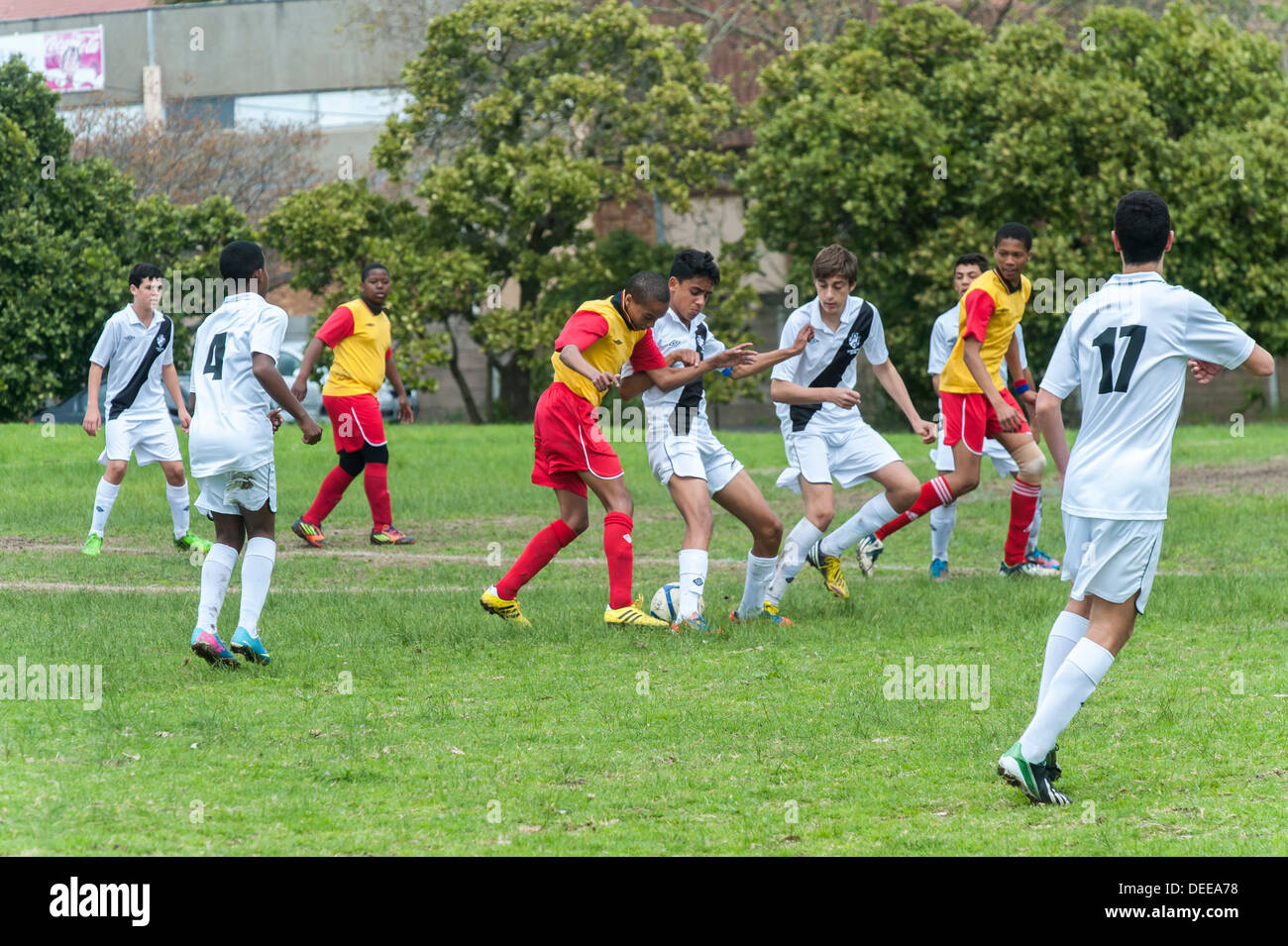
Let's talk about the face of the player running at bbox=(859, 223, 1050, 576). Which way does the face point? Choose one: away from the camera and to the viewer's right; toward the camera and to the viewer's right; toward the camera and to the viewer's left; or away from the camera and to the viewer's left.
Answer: toward the camera and to the viewer's left

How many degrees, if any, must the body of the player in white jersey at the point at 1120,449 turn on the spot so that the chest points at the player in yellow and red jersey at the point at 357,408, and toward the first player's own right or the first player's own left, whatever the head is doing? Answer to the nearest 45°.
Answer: approximately 45° to the first player's own left

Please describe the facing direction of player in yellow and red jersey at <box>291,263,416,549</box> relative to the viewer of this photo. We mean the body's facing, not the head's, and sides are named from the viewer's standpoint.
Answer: facing the viewer and to the right of the viewer

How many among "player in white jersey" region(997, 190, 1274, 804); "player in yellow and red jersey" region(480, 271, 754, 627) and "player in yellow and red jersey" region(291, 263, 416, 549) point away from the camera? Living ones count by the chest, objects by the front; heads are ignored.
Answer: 1

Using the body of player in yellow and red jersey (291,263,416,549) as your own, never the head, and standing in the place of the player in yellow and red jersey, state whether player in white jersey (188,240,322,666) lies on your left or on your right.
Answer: on your right

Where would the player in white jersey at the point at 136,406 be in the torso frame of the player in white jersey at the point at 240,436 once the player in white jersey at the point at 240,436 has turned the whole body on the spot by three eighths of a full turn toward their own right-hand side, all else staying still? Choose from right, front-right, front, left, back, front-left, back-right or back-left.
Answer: back

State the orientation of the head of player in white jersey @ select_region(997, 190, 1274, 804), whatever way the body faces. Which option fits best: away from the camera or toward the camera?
away from the camera

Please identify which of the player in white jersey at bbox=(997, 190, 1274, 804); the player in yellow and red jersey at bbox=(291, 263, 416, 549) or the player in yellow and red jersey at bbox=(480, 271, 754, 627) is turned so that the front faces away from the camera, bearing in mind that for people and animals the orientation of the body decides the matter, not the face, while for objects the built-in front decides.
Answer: the player in white jersey

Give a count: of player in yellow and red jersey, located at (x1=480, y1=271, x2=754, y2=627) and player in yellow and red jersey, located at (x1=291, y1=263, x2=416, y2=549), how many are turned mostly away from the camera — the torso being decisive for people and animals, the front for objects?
0

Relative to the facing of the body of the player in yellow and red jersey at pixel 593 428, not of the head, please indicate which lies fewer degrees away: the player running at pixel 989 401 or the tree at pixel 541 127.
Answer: the player running

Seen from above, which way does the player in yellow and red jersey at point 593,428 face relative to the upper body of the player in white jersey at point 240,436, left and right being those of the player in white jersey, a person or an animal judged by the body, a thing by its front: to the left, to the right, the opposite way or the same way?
to the right

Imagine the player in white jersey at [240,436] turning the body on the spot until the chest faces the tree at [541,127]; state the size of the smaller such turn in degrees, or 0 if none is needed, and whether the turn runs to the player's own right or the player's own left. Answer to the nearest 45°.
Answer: approximately 45° to the player's own left

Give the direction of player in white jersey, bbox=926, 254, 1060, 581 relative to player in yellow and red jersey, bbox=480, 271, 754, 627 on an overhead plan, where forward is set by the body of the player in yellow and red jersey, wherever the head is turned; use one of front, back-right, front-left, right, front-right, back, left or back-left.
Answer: left

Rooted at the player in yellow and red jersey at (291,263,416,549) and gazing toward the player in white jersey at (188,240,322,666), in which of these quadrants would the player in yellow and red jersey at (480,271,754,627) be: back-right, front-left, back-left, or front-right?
front-left

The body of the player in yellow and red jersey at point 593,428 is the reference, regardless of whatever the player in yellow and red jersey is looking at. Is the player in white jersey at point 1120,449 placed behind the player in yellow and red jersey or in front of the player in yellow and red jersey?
in front

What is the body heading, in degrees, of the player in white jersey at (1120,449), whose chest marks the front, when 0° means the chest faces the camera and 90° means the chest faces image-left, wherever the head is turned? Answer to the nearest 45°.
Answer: approximately 180°
